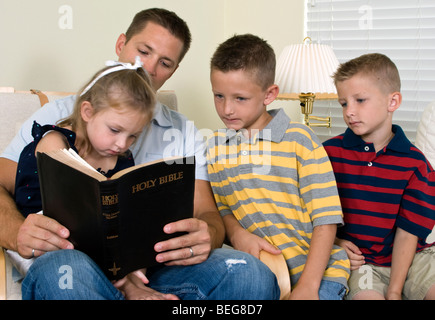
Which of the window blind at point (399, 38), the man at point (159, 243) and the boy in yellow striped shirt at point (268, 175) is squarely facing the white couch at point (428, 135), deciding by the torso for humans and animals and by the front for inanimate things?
the window blind

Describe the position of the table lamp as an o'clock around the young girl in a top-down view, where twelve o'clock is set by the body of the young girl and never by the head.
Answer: The table lamp is roughly at 9 o'clock from the young girl.

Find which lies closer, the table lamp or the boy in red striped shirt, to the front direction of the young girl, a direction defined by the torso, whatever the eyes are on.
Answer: the boy in red striped shirt

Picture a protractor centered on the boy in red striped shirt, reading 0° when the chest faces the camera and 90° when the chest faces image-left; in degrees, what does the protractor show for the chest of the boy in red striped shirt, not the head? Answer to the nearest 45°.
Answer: approximately 45°

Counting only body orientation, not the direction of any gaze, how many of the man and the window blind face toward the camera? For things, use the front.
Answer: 2

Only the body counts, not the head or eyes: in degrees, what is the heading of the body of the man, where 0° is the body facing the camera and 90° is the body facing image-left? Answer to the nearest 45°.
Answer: approximately 0°

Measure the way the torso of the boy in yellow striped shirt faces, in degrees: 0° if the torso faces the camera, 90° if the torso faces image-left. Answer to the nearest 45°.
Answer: approximately 45°
